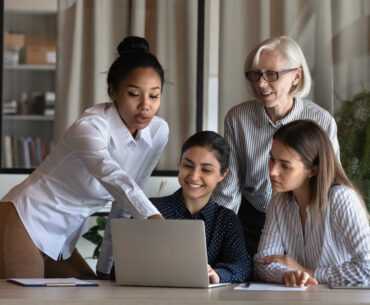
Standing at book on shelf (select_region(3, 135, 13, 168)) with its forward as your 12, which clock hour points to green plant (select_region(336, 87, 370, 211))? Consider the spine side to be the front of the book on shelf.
The green plant is roughly at 10 o'clock from the book on shelf.

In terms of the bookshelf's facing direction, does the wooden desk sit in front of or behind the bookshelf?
in front

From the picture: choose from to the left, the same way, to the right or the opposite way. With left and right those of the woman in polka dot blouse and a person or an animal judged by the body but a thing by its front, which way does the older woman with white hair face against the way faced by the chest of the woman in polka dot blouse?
the same way

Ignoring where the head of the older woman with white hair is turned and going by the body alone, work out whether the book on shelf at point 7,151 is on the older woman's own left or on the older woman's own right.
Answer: on the older woman's own right

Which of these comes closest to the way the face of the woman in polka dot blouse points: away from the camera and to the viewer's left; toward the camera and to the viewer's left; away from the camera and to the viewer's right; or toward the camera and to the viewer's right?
toward the camera and to the viewer's left

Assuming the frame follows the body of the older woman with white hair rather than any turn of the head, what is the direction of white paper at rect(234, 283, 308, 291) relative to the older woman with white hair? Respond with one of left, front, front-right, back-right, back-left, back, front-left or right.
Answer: front-left

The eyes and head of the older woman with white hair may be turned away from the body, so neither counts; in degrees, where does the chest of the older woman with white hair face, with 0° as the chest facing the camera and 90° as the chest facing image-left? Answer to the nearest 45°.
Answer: approximately 45°

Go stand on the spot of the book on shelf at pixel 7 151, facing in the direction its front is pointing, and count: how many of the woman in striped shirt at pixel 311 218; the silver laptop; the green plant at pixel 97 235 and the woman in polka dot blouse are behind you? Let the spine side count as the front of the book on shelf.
0

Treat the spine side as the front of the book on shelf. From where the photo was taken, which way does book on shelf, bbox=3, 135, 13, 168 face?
toward the camera

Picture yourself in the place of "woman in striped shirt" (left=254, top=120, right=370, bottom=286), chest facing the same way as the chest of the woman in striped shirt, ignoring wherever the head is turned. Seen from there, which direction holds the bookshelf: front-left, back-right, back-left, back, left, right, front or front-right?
right

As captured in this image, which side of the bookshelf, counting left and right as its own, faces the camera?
front

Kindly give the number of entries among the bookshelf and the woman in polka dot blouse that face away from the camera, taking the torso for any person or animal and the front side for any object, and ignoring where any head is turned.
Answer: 0

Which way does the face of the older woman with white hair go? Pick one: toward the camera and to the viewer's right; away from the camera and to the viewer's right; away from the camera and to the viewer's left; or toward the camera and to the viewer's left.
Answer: toward the camera and to the viewer's left

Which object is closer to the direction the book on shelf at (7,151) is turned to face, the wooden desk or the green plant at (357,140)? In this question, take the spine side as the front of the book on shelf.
the wooden desk

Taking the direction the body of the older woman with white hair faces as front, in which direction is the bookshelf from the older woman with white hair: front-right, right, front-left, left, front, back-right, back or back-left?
right

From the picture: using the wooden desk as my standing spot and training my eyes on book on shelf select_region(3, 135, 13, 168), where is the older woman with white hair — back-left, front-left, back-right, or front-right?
front-right
